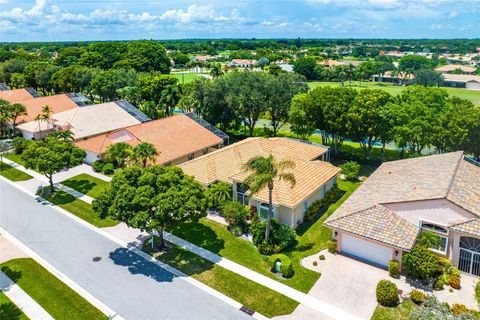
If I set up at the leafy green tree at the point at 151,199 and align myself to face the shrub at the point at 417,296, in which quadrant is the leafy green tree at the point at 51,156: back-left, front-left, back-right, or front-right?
back-left

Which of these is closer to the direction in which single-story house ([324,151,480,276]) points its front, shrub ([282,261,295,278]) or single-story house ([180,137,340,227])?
the shrub

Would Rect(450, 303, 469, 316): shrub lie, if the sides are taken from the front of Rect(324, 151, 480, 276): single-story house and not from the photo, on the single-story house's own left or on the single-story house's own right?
on the single-story house's own left

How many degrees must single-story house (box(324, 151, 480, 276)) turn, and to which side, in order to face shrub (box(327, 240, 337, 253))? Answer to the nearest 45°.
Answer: approximately 45° to its right

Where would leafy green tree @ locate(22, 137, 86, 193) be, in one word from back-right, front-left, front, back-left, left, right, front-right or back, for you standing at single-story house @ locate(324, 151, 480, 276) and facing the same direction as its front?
front-right

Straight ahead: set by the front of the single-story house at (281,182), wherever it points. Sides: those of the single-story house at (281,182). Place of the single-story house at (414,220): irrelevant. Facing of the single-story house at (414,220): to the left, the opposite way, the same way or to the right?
the same way

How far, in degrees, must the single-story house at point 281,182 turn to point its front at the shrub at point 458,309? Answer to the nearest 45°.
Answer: approximately 90° to its left

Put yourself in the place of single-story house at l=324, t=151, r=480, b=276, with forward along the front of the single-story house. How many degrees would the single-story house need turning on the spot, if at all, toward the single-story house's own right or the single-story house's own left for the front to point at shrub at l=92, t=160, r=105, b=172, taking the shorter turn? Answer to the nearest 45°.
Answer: approximately 45° to the single-story house's own right

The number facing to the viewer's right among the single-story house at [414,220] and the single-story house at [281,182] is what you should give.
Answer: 0

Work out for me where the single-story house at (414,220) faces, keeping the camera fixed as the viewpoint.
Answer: facing the viewer and to the left of the viewer

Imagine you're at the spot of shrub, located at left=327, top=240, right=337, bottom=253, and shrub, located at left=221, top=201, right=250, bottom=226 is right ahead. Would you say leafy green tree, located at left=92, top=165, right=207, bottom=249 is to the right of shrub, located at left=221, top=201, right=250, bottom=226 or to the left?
left

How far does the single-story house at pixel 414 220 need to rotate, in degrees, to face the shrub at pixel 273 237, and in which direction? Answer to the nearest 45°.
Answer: approximately 45° to its right

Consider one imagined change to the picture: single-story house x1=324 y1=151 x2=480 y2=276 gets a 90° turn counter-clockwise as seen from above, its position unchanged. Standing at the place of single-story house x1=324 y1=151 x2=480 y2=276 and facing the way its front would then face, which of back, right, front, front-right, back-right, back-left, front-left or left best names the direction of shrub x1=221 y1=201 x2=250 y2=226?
back-right

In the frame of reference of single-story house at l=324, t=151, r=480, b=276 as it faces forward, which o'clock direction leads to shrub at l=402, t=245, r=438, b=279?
The shrub is roughly at 10 o'clock from the single-story house.

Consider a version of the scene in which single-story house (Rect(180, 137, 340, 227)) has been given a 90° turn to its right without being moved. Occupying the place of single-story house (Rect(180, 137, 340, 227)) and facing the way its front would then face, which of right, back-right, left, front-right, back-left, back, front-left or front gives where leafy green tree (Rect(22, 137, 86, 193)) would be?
front-left

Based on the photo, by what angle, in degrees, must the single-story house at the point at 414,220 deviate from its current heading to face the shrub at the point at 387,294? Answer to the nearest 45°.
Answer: approximately 45° to its left

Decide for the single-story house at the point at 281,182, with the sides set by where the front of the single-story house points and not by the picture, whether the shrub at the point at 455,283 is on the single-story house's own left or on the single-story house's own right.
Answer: on the single-story house's own left
